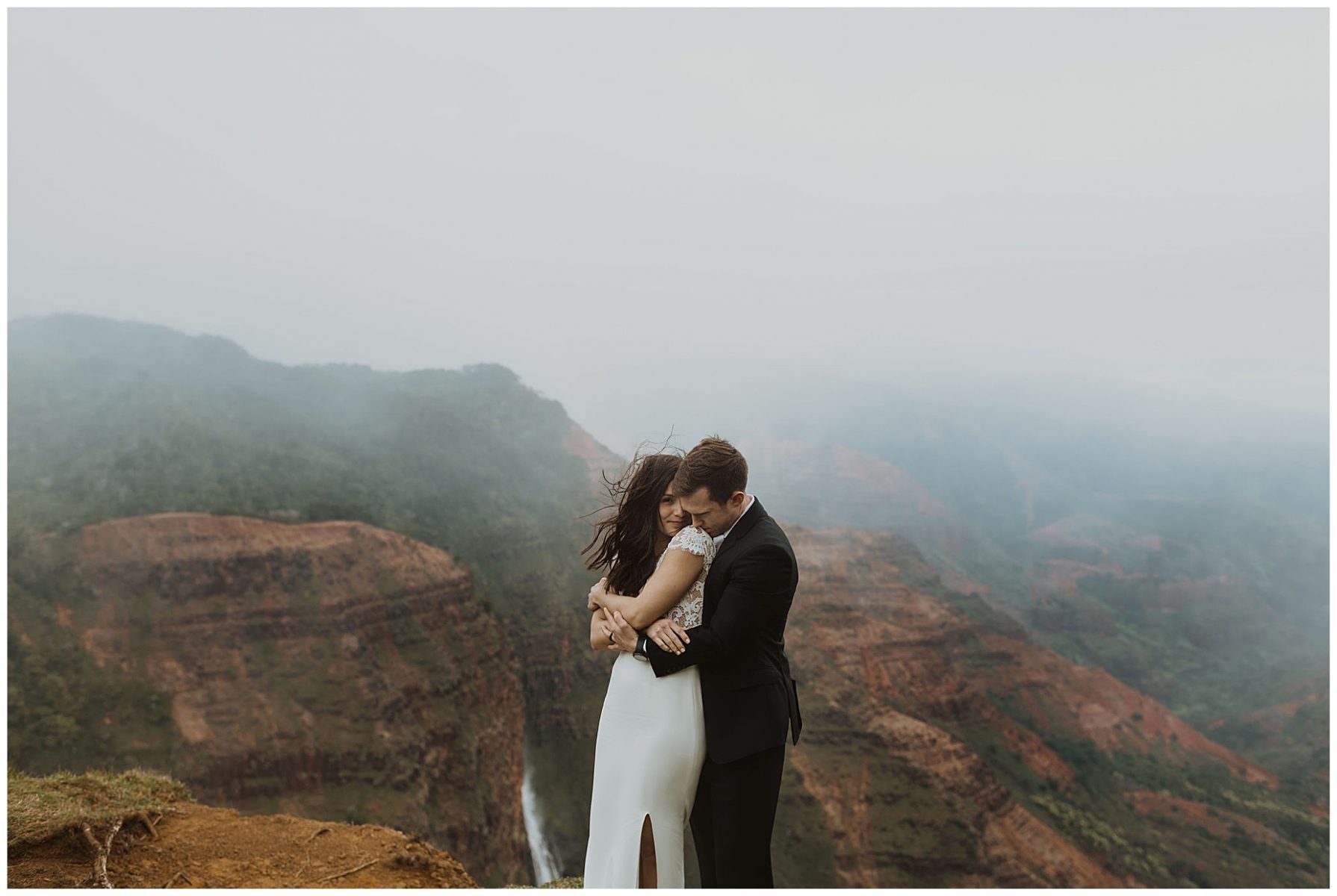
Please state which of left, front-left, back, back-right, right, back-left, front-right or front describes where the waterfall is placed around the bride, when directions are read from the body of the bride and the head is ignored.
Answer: back-right

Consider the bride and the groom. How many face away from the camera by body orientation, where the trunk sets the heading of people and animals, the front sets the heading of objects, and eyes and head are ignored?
0

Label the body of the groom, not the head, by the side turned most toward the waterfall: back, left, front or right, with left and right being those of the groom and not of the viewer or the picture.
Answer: right

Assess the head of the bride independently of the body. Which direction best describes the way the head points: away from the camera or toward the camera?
toward the camera

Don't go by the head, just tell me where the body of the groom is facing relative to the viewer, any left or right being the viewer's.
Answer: facing to the left of the viewer
